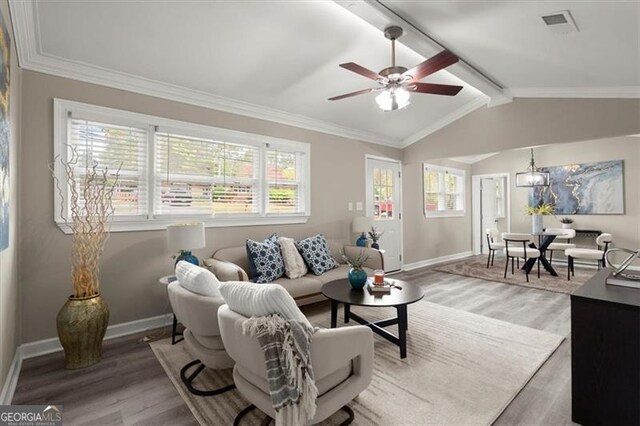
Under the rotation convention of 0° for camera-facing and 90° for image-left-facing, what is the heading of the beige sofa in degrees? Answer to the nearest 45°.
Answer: approximately 315°

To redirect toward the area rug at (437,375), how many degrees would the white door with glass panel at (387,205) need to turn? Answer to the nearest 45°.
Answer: approximately 45° to its right

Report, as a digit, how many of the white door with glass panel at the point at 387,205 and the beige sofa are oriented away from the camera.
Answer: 0

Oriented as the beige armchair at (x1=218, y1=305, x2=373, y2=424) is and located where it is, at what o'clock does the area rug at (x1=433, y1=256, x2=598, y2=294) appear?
The area rug is roughly at 12 o'clock from the beige armchair.

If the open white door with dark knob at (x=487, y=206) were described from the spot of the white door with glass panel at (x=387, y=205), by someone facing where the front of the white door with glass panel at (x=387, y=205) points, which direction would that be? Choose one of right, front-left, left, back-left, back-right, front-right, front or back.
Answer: left

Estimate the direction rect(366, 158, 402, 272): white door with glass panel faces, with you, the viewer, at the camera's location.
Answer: facing the viewer and to the right of the viewer

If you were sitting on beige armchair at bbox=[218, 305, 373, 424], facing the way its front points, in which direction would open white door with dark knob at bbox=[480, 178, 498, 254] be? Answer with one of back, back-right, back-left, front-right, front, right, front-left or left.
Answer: front

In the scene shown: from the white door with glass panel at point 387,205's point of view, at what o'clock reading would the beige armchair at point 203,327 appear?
The beige armchair is roughly at 2 o'clock from the white door with glass panel.

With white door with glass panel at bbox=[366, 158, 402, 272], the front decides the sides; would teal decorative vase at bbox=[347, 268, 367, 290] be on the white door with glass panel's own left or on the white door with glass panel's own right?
on the white door with glass panel's own right

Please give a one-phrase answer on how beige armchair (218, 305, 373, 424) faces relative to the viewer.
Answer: facing away from the viewer and to the right of the viewer

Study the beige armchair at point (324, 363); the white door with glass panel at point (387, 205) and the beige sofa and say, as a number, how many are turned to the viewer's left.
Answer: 0

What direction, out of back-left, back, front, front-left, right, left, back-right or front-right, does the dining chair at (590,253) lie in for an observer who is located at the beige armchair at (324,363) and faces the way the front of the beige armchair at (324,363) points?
front

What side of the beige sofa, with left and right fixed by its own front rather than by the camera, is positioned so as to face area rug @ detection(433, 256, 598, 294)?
left

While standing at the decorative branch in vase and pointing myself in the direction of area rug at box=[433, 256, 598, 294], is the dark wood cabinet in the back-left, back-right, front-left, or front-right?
front-right

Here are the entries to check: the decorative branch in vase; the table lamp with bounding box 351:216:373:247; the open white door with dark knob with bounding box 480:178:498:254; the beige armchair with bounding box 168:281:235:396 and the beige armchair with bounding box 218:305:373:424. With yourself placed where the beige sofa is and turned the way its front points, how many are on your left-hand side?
2

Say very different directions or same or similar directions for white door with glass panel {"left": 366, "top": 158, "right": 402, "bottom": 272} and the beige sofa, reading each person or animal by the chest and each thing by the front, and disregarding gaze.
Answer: same or similar directions

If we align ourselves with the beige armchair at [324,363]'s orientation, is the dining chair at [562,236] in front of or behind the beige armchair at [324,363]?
in front
